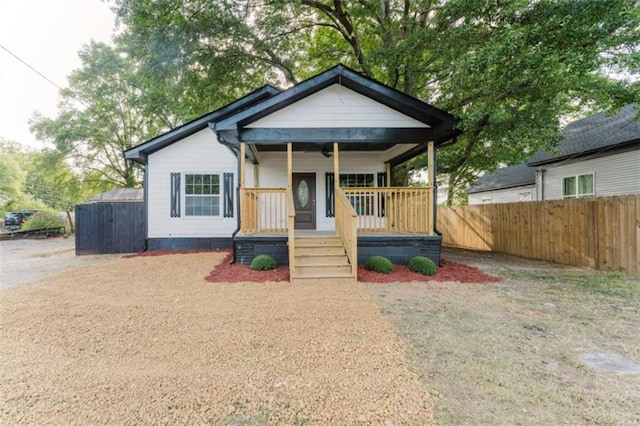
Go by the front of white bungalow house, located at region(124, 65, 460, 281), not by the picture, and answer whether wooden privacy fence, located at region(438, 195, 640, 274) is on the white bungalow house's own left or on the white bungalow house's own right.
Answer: on the white bungalow house's own left

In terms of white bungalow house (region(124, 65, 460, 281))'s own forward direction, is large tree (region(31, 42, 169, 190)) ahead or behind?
behind

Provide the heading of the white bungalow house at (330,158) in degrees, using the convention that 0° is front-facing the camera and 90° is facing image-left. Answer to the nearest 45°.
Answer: approximately 0°

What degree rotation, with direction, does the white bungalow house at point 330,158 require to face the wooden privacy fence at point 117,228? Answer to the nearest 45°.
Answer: approximately 135° to its right

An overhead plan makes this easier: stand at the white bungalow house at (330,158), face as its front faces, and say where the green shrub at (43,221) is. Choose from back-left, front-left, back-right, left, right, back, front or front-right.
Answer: back-right

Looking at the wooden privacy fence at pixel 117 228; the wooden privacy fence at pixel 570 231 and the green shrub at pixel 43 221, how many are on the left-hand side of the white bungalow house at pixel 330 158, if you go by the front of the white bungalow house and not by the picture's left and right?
1
